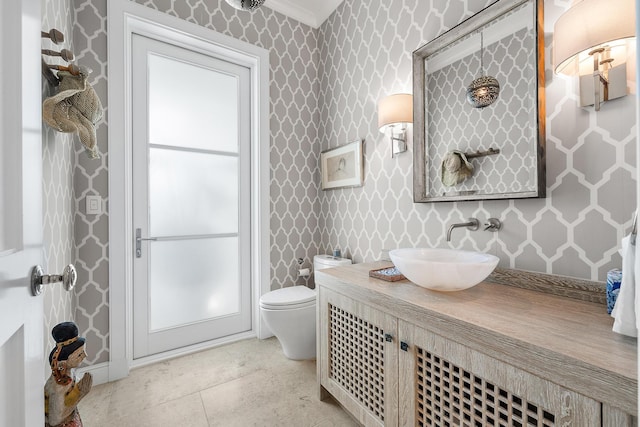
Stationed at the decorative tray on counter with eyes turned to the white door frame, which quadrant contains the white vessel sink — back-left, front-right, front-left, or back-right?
back-left

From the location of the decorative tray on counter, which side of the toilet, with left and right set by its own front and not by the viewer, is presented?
left

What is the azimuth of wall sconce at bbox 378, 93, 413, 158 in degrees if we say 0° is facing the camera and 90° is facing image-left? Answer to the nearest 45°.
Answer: approximately 45°

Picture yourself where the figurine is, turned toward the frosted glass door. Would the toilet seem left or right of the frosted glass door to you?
right

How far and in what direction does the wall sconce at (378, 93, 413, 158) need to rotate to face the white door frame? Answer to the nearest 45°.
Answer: approximately 45° to its right
